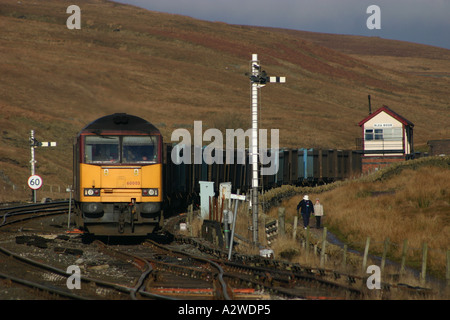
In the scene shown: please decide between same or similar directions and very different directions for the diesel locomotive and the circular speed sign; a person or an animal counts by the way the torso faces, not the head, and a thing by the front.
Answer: same or similar directions

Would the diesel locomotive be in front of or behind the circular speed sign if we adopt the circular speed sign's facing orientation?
in front

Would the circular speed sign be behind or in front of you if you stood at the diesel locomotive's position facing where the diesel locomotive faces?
behind

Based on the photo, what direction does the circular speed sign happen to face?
toward the camera

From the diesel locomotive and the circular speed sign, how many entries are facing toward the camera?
2

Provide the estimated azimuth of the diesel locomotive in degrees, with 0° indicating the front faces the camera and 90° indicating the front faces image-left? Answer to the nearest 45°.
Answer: approximately 0°
